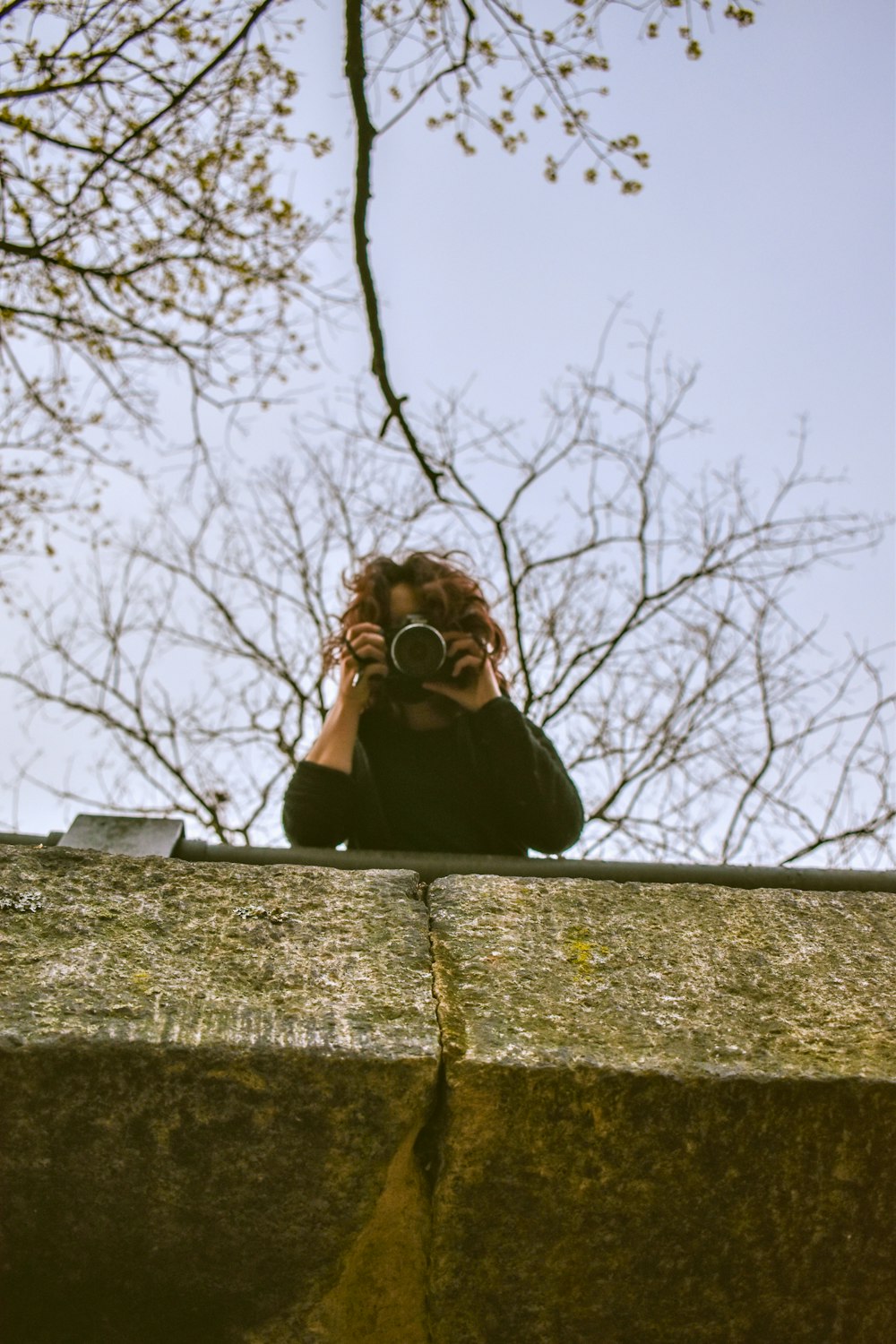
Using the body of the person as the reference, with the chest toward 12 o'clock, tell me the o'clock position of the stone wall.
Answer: The stone wall is roughly at 12 o'clock from the person.

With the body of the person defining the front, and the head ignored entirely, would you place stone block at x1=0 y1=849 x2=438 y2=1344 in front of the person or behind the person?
in front

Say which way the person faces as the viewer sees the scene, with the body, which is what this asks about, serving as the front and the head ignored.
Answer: toward the camera
